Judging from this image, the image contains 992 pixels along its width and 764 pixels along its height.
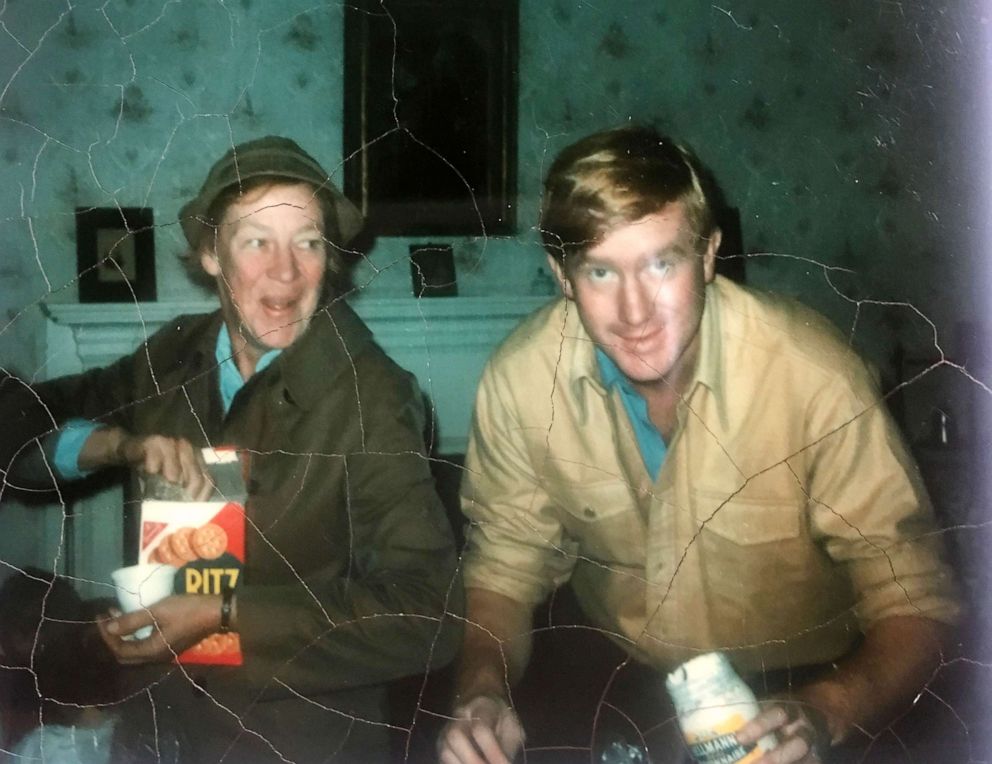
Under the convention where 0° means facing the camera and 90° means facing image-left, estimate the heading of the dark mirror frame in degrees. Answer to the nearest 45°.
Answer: approximately 0°

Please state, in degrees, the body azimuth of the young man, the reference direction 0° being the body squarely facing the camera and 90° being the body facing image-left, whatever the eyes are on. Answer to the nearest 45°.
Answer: approximately 0°

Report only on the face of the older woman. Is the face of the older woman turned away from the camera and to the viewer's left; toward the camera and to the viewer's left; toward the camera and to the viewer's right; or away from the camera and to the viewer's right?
toward the camera and to the viewer's right
